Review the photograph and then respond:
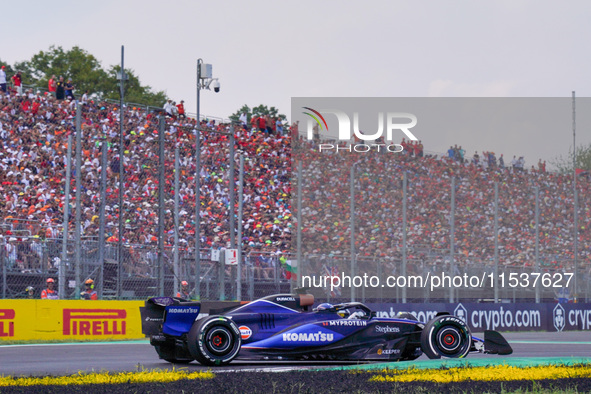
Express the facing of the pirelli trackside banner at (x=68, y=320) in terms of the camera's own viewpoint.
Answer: facing the viewer

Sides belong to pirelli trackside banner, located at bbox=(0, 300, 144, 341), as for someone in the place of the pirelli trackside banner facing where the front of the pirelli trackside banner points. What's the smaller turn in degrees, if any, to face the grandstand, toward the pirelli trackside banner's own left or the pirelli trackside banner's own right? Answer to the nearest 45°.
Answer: approximately 135° to the pirelli trackside banner's own left

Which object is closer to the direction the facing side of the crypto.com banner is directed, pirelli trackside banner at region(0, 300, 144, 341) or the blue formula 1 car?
the blue formula 1 car

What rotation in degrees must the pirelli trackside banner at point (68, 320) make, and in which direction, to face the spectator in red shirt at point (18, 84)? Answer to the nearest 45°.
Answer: approximately 180°

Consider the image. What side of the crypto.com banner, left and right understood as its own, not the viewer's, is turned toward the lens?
front

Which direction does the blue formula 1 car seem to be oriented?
to the viewer's right

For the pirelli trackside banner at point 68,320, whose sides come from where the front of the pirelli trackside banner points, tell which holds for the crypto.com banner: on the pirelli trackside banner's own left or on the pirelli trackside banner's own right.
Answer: on the pirelli trackside banner's own left

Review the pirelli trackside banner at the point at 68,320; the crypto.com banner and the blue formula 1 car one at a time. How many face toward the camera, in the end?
2

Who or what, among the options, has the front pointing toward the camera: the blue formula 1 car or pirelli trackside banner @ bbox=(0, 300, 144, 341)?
the pirelli trackside banner

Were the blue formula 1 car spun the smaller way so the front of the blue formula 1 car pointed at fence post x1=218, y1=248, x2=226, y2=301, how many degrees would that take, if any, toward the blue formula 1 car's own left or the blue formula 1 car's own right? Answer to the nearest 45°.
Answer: approximately 90° to the blue formula 1 car's own left

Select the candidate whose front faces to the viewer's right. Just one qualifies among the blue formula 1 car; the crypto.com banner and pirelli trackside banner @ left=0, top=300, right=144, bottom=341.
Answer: the blue formula 1 car

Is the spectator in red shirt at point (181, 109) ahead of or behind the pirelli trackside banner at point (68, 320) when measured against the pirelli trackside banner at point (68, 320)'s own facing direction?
behind

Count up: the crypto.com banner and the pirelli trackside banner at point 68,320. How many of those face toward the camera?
2

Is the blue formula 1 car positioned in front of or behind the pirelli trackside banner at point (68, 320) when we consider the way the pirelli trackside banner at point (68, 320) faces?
in front
